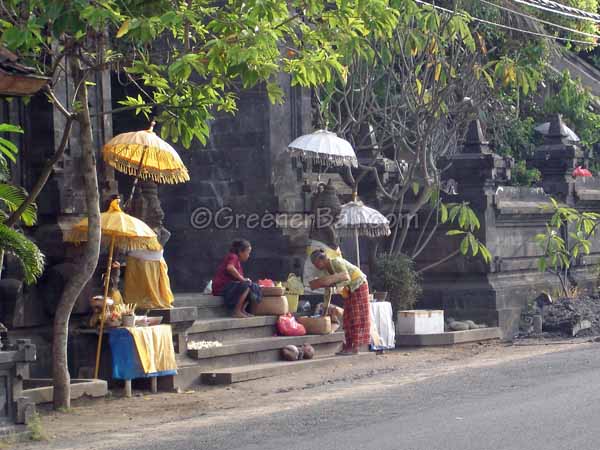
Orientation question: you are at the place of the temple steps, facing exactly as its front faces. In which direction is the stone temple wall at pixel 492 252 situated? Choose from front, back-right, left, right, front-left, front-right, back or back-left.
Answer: left

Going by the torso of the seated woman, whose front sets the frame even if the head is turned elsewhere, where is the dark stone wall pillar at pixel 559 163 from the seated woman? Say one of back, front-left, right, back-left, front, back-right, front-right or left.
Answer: front-left

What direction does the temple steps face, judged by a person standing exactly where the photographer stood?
facing the viewer and to the right of the viewer

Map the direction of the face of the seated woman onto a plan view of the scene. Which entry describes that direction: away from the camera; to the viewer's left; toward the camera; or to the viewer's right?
to the viewer's right

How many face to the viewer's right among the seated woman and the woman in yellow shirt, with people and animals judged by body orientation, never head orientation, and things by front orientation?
1

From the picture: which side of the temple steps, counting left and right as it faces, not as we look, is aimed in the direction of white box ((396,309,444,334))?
left

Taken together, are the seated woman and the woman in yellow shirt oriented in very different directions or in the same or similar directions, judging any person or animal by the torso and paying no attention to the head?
very different directions

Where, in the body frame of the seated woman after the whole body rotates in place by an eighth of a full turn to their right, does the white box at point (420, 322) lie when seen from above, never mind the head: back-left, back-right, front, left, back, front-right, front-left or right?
left

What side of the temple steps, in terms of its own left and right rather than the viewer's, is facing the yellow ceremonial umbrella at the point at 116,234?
right

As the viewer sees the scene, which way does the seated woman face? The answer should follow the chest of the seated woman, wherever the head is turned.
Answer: to the viewer's right

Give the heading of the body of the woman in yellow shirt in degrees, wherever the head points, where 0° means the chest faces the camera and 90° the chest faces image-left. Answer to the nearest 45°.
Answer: approximately 90°

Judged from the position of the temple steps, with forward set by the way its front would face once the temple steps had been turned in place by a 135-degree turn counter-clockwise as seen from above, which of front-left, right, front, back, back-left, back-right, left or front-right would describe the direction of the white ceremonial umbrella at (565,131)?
front-right

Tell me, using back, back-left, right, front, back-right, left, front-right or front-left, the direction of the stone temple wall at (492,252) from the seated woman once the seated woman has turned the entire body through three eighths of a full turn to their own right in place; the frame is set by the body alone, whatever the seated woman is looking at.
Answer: back

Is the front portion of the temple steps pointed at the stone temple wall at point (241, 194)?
no

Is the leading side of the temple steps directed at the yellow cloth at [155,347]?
no

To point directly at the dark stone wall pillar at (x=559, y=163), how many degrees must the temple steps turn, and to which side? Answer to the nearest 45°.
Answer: approximately 90° to its left

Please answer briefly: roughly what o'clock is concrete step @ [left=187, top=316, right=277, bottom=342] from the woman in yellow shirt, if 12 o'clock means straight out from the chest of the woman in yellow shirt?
The concrete step is roughly at 11 o'clock from the woman in yellow shirt.
